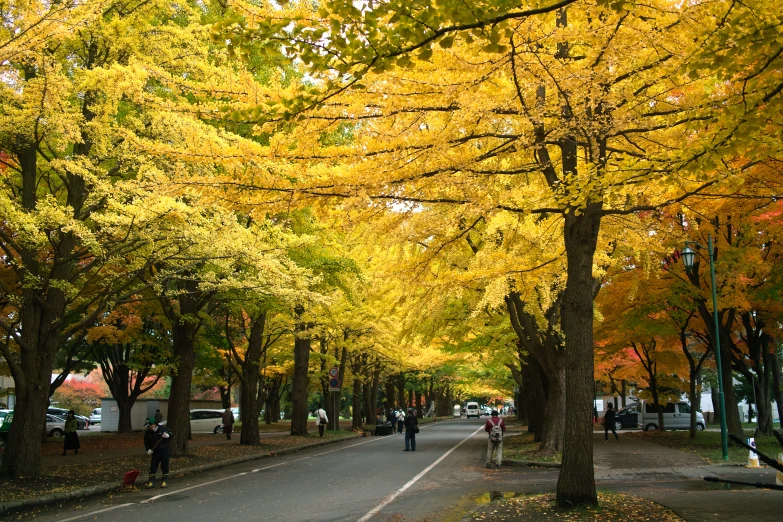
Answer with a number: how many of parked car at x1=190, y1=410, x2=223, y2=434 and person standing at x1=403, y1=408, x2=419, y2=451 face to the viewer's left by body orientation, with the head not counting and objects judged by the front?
1

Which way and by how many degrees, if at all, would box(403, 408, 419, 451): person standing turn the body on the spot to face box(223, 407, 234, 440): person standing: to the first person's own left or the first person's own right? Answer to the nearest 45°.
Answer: approximately 45° to the first person's own left

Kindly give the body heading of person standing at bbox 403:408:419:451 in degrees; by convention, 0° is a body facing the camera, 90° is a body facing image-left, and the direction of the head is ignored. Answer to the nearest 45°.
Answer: approximately 180°

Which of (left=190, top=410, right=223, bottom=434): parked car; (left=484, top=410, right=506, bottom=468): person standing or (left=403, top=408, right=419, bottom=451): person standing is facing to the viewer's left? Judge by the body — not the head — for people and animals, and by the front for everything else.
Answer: the parked car

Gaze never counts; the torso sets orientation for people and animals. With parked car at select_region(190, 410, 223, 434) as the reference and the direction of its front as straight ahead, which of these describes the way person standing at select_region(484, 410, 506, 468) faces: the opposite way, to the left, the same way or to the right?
to the right

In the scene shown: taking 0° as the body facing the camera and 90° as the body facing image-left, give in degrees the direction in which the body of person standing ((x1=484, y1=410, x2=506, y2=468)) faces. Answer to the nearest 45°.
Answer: approximately 180°

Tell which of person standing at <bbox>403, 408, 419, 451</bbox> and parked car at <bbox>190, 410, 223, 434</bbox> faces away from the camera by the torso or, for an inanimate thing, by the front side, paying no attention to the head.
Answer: the person standing

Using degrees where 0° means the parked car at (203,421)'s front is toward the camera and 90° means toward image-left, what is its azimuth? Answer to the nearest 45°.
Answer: approximately 90°

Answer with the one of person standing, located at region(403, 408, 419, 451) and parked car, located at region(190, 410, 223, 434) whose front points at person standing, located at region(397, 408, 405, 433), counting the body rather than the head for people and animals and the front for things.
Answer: person standing, located at region(403, 408, 419, 451)
